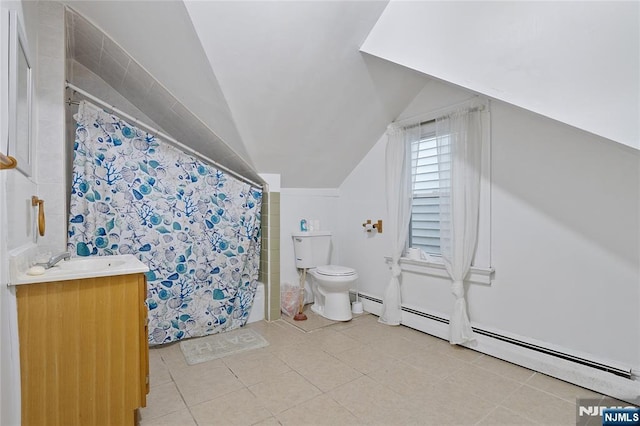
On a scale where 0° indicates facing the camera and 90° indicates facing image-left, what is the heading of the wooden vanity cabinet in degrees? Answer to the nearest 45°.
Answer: approximately 270°

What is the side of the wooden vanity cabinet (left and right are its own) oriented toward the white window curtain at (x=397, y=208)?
front

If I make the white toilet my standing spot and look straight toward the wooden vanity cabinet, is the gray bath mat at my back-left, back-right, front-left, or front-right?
front-right

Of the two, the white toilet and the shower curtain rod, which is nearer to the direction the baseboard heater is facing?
the shower curtain rod

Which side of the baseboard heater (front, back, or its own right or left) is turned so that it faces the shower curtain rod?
front

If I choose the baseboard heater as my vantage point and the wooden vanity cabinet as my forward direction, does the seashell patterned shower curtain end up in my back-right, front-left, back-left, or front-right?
front-right

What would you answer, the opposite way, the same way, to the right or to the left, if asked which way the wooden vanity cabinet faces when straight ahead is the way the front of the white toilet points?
to the left

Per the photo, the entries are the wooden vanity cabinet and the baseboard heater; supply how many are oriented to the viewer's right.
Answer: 1

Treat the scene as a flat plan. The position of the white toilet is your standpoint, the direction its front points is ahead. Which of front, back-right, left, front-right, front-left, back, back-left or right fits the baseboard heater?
front

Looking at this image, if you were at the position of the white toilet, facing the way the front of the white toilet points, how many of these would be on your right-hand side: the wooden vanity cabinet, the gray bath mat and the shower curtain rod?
3

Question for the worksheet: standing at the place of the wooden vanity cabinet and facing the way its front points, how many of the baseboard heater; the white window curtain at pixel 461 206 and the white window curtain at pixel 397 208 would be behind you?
0

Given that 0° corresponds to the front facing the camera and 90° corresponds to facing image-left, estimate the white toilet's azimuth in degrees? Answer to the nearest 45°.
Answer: approximately 315°

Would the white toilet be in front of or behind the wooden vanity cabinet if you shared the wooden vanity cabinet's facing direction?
in front
